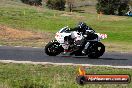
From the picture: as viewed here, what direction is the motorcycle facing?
to the viewer's left
